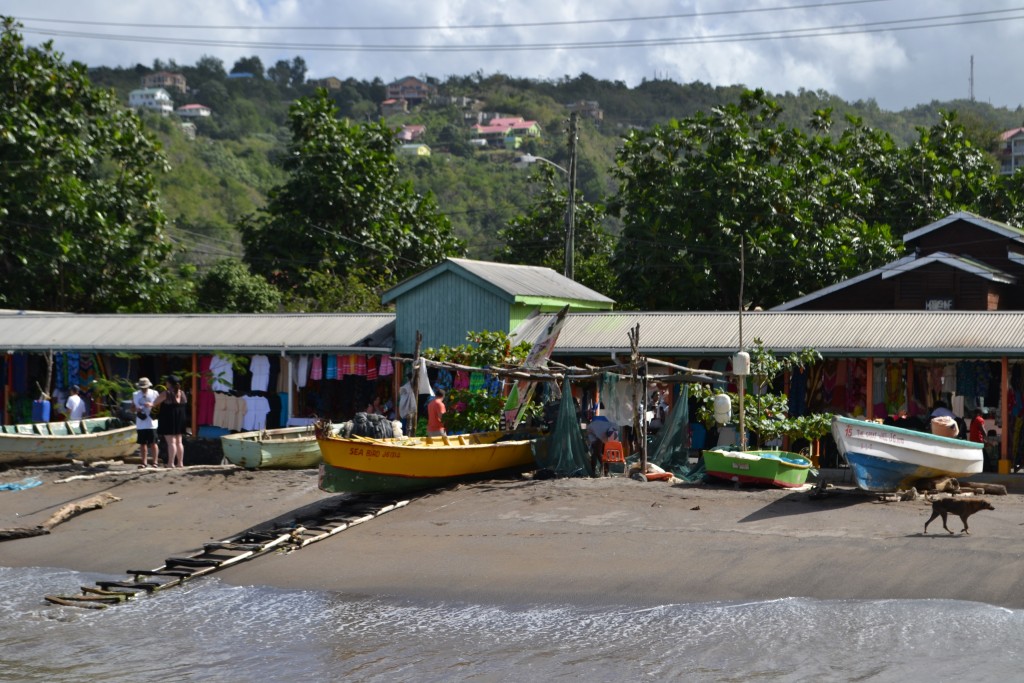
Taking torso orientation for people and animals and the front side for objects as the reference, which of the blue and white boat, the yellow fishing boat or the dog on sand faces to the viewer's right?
the dog on sand

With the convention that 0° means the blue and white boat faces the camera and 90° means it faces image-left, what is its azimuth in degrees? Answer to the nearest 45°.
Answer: approximately 45°

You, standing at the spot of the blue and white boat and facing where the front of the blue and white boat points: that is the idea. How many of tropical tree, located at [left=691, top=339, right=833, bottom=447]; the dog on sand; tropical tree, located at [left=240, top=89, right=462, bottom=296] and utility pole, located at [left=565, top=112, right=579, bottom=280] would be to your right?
3

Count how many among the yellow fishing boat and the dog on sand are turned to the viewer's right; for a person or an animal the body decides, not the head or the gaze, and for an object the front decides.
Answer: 1

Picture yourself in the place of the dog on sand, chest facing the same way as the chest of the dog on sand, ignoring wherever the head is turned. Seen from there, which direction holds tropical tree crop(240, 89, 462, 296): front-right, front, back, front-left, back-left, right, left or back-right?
back-left

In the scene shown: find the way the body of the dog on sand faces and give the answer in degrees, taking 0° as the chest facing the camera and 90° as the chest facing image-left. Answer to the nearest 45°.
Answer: approximately 270°

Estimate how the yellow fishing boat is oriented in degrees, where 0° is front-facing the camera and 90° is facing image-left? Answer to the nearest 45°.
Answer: approximately 45°

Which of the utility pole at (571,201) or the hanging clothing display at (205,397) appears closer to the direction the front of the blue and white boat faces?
the hanging clothing display

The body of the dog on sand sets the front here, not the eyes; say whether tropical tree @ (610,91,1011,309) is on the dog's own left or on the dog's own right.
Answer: on the dog's own left
